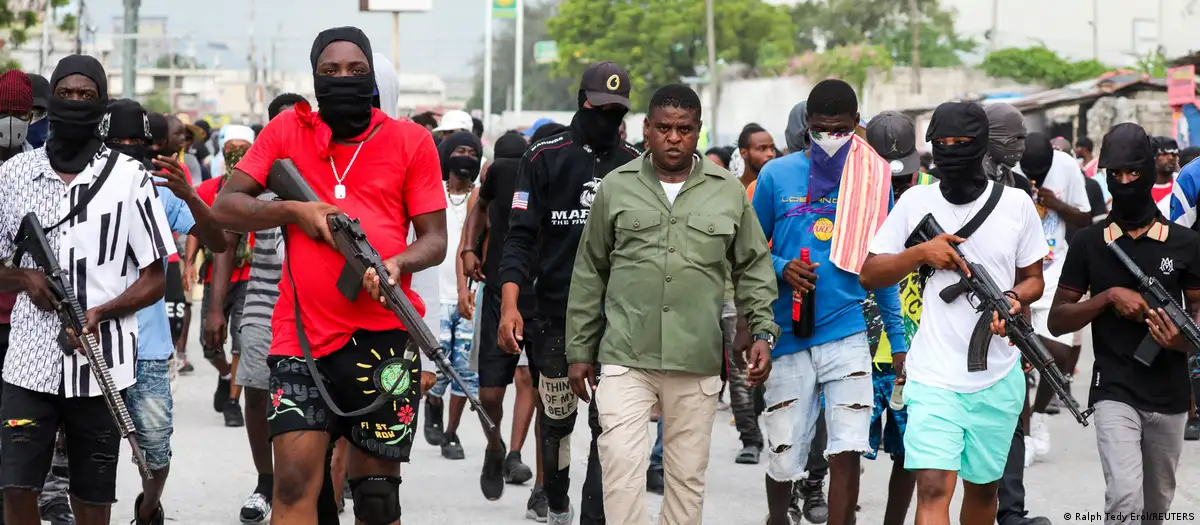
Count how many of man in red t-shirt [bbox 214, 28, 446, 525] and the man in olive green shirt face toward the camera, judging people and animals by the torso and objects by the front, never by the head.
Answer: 2

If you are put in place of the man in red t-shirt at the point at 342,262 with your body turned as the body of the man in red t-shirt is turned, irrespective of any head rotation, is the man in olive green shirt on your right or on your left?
on your left

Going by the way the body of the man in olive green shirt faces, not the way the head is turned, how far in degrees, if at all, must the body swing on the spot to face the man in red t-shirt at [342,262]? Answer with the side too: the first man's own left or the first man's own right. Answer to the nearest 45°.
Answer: approximately 45° to the first man's own right

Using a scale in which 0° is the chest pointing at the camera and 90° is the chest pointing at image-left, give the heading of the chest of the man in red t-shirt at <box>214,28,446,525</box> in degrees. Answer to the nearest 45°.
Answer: approximately 0°
